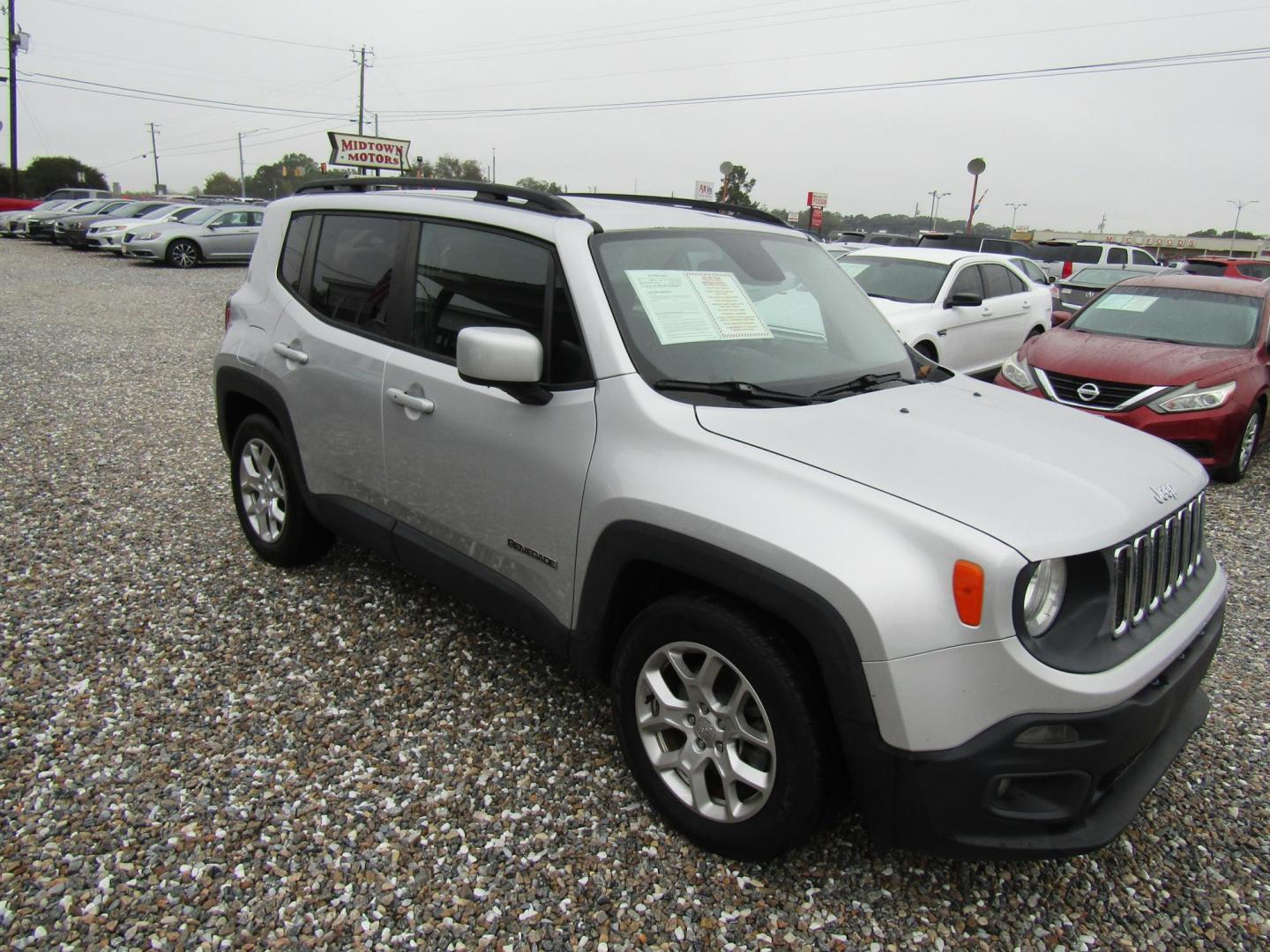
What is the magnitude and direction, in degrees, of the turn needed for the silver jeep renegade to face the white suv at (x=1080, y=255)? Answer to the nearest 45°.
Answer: approximately 135° to its left

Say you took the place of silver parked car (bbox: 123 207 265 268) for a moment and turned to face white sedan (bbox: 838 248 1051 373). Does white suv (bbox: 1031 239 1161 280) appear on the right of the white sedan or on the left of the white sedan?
left

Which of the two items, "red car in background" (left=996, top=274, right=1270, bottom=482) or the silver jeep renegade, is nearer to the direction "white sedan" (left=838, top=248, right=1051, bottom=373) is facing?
the silver jeep renegade

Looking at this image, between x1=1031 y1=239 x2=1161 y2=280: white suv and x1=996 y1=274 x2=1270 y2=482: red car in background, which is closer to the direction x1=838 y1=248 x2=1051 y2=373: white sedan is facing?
the red car in background

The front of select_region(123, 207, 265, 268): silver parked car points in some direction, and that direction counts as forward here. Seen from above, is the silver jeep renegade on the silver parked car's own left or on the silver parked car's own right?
on the silver parked car's own left

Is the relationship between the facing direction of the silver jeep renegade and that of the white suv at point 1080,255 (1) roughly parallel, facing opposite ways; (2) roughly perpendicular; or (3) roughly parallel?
roughly perpendicular

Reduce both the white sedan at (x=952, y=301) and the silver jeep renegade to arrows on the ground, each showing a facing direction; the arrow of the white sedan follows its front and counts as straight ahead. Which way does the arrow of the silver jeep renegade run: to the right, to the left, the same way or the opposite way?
to the left

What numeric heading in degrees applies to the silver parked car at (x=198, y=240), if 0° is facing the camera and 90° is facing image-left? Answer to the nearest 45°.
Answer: approximately 45°
